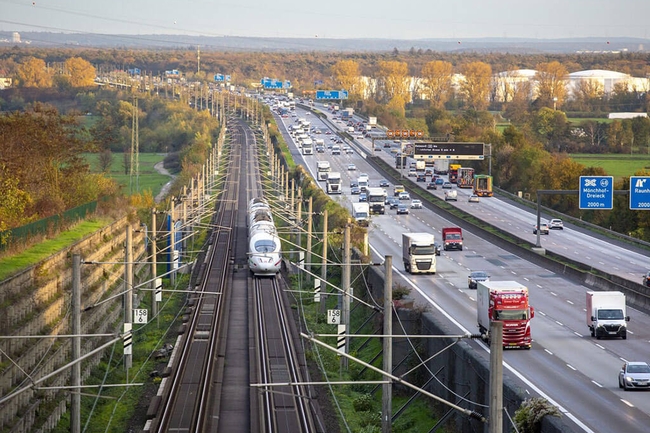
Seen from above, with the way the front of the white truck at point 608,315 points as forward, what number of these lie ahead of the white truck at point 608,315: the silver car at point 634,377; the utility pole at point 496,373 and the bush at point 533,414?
3

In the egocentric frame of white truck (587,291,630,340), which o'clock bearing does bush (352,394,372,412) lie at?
The bush is roughly at 1 o'clock from the white truck.

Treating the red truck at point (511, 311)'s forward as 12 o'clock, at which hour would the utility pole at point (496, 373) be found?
The utility pole is roughly at 12 o'clock from the red truck.

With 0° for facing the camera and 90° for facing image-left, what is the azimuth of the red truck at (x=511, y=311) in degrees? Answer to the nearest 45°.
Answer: approximately 0°

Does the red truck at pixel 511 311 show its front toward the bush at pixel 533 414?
yes

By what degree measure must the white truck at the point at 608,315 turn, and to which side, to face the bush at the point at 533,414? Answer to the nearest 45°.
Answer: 0° — it already faces it

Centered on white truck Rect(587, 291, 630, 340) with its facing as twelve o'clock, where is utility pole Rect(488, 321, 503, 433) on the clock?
The utility pole is roughly at 12 o'clock from the white truck.

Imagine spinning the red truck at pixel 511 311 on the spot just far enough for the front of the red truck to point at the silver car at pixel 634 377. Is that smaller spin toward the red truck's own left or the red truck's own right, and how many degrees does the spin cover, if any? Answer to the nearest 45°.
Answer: approximately 45° to the red truck's own left

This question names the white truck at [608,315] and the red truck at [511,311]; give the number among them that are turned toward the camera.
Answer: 2
